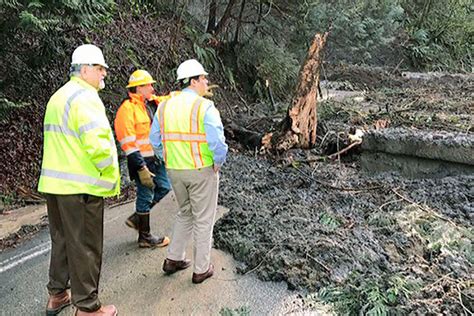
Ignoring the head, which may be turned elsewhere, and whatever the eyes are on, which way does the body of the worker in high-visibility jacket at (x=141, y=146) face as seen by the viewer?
to the viewer's right

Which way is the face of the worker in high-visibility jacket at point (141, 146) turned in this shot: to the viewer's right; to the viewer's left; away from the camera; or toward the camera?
to the viewer's right

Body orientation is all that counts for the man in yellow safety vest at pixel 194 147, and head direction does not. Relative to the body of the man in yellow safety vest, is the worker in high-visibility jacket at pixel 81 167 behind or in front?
behind

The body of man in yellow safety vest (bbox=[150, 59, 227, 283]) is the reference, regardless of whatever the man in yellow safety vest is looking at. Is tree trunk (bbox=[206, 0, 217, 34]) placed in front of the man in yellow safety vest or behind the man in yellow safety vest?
in front

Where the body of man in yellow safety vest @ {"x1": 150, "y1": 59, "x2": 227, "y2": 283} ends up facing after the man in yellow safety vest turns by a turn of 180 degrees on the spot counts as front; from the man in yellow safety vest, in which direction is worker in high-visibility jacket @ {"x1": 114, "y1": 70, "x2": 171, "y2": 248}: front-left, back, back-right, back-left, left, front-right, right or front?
right

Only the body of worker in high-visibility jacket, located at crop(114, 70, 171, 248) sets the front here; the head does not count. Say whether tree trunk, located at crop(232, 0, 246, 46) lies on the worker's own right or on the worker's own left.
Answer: on the worker's own left

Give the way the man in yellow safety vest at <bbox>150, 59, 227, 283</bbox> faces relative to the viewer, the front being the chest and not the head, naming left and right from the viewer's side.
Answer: facing away from the viewer and to the right of the viewer

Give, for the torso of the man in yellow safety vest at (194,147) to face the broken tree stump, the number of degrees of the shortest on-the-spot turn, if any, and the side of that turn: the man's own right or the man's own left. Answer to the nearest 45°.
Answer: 0° — they already face it

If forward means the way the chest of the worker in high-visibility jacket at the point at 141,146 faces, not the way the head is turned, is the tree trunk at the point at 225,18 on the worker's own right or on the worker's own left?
on the worker's own left
